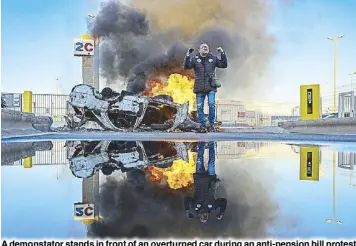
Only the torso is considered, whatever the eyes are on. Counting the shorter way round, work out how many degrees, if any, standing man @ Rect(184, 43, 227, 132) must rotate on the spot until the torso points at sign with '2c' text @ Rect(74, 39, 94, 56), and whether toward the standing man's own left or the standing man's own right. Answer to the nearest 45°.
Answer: approximately 135° to the standing man's own right

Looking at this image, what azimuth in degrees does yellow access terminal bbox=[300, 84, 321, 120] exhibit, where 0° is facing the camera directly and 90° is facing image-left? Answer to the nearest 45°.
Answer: approximately 0°

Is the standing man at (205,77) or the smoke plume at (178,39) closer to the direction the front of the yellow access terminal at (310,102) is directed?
the standing man

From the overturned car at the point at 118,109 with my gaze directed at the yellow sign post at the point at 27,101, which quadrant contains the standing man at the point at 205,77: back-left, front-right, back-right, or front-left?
back-right

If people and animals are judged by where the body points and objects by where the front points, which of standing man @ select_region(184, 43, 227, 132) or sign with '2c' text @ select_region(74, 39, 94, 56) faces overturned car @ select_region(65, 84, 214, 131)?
the sign with '2c' text

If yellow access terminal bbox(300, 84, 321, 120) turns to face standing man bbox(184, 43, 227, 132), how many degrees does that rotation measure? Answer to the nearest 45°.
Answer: approximately 45° to its right

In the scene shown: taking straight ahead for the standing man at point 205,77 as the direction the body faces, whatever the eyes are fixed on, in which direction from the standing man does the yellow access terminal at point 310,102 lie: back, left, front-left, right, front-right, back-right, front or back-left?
back-left

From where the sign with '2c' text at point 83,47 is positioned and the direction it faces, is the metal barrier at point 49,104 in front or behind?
behind

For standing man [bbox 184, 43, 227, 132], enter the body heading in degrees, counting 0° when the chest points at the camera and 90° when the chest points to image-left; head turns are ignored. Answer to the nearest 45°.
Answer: approximately 0°

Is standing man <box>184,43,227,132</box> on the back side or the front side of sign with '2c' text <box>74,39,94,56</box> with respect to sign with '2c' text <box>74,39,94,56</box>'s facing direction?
on the front side

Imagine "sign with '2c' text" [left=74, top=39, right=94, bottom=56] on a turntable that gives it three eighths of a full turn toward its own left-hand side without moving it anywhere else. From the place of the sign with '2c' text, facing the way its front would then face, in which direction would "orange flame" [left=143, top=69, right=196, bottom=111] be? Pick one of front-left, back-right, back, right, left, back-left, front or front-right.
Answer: front-right
